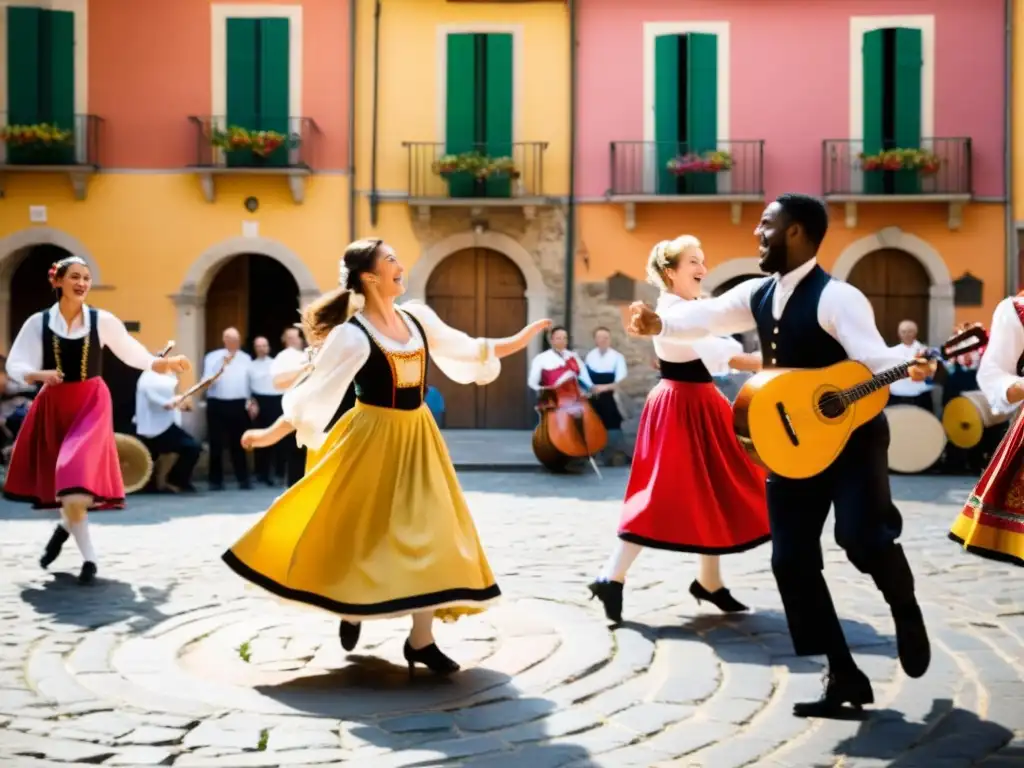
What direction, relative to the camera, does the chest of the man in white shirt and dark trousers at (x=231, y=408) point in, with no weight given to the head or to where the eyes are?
toward the camera

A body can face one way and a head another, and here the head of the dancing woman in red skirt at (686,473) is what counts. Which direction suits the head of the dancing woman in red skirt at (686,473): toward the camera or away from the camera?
toward the camera

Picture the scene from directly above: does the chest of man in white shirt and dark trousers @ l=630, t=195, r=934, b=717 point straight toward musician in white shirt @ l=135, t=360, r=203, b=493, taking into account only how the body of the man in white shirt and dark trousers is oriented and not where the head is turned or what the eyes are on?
no

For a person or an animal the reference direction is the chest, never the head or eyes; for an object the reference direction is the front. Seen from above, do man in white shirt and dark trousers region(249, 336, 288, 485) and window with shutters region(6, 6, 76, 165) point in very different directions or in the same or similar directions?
same or similar directions

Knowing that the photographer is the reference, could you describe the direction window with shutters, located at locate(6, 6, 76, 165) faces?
facing the viewer

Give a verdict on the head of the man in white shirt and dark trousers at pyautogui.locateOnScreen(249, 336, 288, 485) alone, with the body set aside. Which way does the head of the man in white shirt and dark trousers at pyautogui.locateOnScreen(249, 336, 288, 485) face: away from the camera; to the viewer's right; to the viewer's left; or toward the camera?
toward the camera

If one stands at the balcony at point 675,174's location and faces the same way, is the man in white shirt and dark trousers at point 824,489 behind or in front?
in front

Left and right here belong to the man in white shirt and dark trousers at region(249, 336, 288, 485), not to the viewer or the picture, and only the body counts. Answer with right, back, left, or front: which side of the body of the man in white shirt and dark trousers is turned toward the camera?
front

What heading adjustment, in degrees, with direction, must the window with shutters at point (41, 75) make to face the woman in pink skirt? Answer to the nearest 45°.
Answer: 0° — it already faces them

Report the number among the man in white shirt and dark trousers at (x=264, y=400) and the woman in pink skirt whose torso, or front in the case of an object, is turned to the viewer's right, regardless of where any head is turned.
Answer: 0
